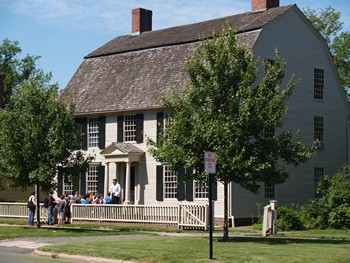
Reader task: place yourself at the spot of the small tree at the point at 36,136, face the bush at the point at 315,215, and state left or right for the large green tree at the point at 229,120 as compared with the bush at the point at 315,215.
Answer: right

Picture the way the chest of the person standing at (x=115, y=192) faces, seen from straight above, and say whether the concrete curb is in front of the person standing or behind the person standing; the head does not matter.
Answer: in front

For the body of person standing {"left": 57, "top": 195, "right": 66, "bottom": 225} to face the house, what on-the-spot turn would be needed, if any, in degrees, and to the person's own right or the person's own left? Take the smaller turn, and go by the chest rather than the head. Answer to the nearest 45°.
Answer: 0° — they already face it

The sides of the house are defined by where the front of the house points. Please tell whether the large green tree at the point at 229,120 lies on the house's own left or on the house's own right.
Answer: on the house's own left

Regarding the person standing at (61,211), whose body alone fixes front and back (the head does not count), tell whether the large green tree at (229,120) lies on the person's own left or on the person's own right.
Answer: on the person's own right

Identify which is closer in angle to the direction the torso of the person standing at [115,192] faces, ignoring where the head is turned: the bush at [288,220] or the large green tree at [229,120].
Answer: the large green tree

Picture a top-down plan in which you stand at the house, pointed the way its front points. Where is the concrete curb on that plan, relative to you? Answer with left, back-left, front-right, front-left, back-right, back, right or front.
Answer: front-left

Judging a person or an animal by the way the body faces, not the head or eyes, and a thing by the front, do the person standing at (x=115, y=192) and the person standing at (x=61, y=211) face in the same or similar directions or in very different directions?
very different directions

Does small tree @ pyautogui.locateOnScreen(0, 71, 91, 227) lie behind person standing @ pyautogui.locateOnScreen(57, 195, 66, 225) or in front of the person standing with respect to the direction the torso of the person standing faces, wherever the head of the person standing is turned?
behind

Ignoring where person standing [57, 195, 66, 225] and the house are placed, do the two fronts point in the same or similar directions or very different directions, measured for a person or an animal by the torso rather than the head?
very different directions

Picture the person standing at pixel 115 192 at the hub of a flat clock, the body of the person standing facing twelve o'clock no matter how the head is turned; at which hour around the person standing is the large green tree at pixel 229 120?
The large green tree is roughly at 10 o'clock from the person standing.

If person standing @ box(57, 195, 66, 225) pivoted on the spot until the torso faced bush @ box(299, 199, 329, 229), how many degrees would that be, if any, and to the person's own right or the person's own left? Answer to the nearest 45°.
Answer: approximately 45° to the person's own right

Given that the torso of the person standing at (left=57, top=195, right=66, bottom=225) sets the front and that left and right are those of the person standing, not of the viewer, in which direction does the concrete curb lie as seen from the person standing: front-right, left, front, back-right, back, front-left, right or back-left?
back-right

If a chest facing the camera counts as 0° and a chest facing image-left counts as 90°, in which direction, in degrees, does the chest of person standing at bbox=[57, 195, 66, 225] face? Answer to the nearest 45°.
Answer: approximately 225°

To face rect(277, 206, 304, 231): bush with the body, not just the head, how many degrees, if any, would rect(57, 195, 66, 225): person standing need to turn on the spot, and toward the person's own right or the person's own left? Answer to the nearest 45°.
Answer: approximately 90° to the person's own right
